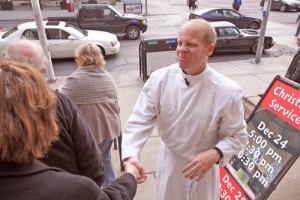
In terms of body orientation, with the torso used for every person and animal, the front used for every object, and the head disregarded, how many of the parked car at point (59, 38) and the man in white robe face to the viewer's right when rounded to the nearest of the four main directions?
1

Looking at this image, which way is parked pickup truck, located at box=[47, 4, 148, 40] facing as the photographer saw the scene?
facing to the right of the viewer

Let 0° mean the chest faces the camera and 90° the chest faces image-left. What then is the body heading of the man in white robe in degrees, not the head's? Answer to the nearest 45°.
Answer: approximately 45°

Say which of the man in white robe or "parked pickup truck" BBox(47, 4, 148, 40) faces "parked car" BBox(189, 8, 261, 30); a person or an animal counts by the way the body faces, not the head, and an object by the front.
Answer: "parked pickup truck" BBox(47, 4, 148, 40)

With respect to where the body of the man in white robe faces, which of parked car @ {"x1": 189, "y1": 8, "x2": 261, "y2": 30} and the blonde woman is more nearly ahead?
the blonde woman

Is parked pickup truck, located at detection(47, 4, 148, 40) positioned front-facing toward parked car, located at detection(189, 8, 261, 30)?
yes

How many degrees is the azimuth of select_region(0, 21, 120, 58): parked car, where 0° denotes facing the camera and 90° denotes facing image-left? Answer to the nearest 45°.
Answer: approximately 270°

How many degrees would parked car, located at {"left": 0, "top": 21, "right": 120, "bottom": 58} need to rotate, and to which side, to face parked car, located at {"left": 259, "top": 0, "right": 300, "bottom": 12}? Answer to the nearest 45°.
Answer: approximately 45° to its left

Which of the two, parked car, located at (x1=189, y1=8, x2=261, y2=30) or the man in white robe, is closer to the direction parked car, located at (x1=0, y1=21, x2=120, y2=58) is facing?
the parked car
